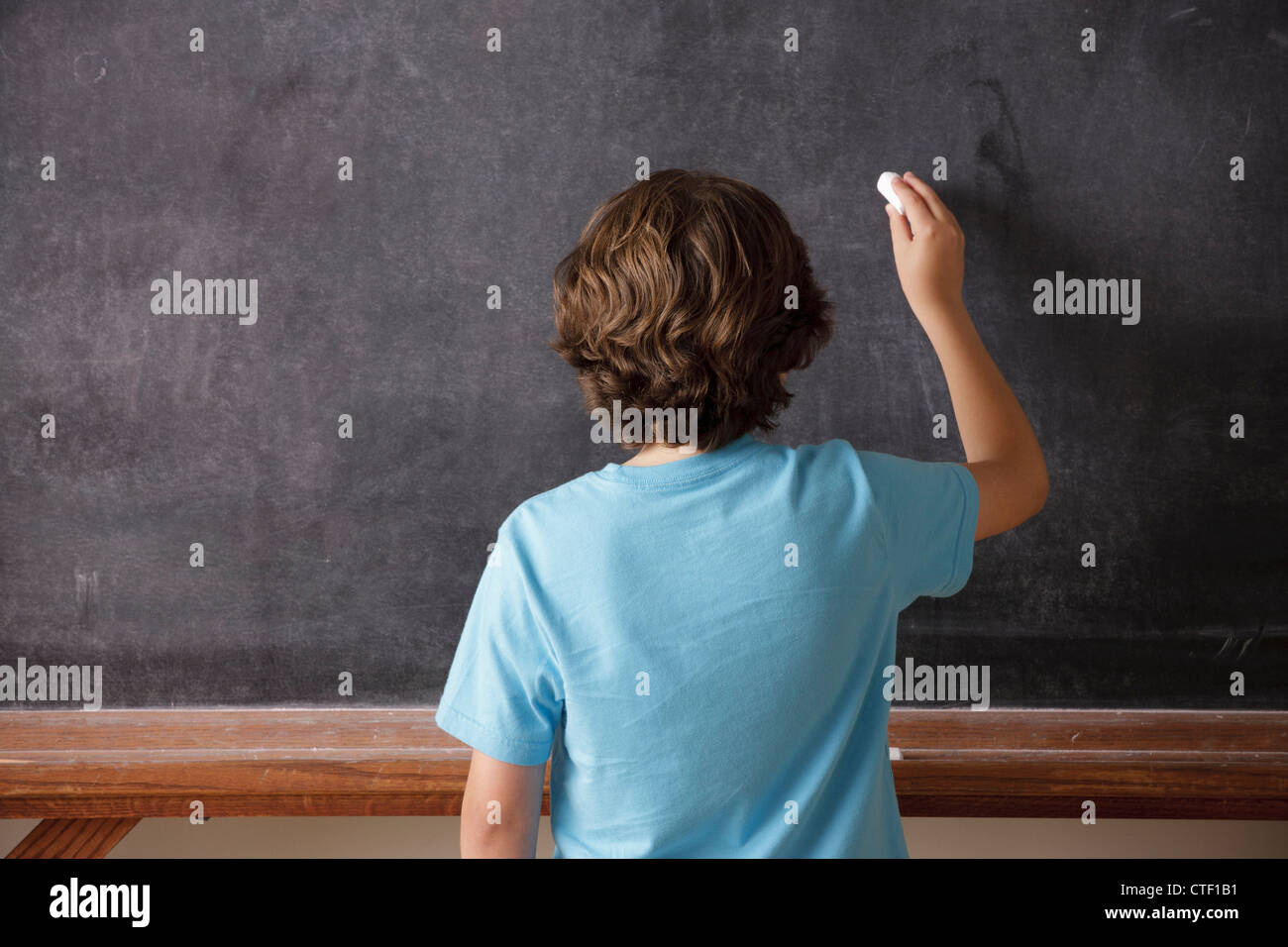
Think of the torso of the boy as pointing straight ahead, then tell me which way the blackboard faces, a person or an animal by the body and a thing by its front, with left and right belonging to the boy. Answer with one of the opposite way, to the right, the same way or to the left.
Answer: the opposite way

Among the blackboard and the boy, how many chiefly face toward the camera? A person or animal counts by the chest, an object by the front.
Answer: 1

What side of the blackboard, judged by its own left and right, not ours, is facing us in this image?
front

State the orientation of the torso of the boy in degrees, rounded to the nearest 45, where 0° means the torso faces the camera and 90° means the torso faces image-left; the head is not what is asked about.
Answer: approximately 180°

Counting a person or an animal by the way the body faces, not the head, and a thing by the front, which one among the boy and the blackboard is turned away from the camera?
the boy

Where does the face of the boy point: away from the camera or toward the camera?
away from the camera
